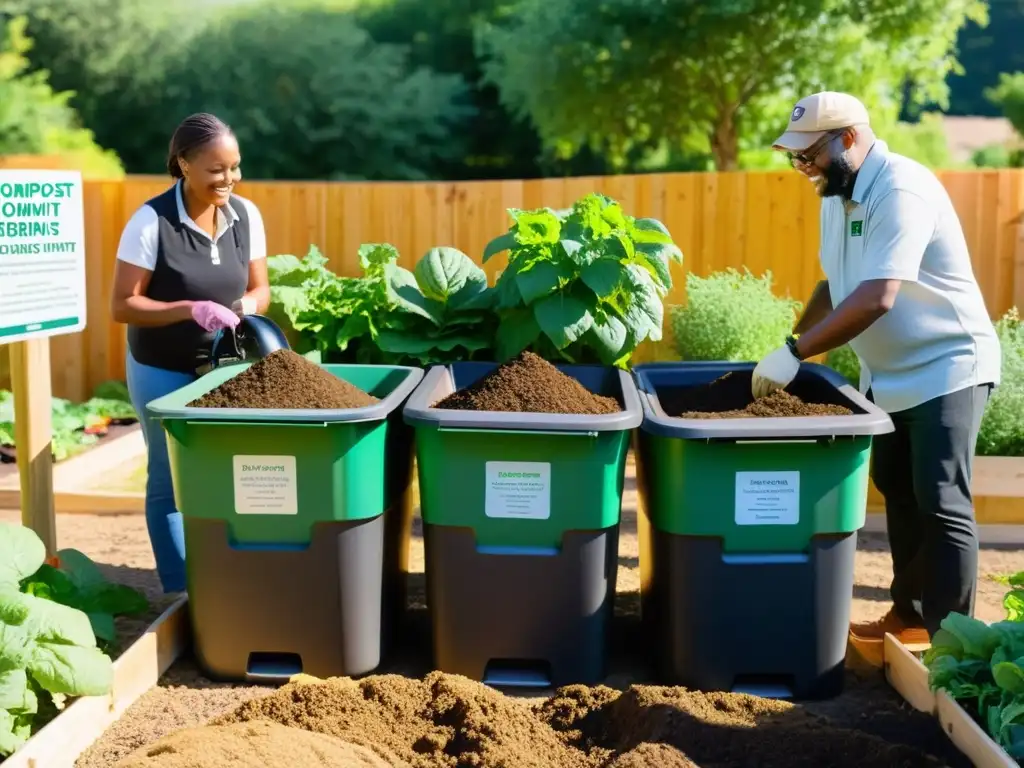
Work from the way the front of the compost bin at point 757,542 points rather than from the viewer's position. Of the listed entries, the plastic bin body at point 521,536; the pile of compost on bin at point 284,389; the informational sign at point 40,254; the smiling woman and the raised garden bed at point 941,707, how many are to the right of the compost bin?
4

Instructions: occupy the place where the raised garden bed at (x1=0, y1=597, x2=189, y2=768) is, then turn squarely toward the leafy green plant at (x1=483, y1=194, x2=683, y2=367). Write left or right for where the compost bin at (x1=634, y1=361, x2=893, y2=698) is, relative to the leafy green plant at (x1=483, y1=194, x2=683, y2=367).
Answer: right

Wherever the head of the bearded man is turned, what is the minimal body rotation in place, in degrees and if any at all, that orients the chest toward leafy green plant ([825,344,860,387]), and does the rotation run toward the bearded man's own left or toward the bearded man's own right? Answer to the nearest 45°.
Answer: approximately 90° to the bearded man's own right

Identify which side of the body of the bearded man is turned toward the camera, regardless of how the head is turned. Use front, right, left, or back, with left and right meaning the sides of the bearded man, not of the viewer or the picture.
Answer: left

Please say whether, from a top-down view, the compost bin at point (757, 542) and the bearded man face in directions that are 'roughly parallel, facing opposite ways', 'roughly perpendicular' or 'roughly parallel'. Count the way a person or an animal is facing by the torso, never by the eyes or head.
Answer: roughly perpendicular

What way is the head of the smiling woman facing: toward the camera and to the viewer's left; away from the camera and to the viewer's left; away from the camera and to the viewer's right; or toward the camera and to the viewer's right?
toward the camera and to the viewer's right

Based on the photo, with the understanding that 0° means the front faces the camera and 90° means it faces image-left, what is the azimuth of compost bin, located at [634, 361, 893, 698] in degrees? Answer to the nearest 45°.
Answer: approximately 0°

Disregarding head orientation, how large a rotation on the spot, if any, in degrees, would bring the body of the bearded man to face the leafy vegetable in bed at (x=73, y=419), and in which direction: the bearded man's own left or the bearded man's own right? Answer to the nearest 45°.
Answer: approximately 45° to the bearded man's own right

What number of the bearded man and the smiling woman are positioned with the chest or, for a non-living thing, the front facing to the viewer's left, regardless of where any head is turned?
1

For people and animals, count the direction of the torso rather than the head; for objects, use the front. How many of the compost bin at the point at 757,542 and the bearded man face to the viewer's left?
1
